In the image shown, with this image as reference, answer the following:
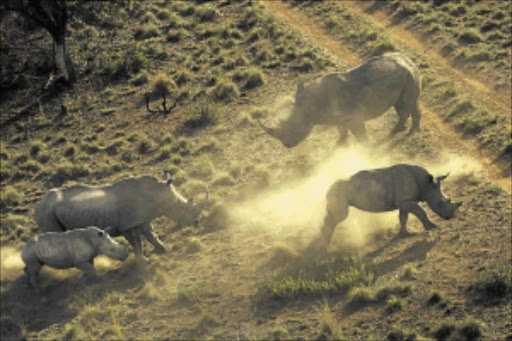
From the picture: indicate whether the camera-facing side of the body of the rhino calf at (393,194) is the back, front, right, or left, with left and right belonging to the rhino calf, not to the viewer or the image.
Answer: right

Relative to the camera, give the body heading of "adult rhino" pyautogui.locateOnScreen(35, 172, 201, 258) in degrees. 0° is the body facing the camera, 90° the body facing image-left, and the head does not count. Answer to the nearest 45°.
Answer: approximately 270°

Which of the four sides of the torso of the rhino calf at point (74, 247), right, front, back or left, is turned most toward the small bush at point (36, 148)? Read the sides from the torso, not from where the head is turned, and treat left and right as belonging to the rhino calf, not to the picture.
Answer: left

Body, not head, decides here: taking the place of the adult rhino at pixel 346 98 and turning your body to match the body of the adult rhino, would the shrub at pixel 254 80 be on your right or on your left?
on your right

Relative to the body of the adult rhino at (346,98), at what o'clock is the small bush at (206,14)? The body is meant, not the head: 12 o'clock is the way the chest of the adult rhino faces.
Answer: The small bush is roughly at 2 o'clock from the adult rhino.

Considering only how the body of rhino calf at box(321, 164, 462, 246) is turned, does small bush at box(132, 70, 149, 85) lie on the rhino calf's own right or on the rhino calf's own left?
on the rhino calf's own left

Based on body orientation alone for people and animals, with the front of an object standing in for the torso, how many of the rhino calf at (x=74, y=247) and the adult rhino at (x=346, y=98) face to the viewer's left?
1

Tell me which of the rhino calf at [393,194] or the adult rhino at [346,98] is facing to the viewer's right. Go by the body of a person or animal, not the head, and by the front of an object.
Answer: the rhino calf

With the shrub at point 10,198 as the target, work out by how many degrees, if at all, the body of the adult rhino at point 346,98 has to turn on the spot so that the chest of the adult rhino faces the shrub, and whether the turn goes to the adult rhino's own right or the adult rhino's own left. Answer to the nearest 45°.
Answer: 0° — it already faces it

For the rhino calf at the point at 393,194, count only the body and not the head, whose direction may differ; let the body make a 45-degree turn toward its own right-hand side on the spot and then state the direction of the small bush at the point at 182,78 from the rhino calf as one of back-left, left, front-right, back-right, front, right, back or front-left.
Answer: back

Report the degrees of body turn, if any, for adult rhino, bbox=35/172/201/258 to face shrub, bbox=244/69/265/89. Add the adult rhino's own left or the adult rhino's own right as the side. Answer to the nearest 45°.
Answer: approximately 45° to the adult rhino's own left

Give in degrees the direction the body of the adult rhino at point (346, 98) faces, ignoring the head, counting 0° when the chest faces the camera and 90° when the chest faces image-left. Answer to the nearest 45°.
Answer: approximately 90°

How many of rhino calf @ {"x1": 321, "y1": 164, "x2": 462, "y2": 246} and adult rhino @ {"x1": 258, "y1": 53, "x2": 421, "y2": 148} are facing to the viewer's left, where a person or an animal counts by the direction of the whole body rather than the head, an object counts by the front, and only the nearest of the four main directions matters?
1

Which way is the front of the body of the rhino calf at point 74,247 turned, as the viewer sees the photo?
to the viewer's right

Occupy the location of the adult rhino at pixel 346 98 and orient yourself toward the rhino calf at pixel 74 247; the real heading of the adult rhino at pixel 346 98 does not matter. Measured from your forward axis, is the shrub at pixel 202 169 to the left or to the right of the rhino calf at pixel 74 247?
right

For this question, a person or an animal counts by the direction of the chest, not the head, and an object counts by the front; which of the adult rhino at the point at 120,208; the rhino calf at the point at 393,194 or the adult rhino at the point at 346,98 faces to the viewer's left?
the adult rhino at the point at 346,98

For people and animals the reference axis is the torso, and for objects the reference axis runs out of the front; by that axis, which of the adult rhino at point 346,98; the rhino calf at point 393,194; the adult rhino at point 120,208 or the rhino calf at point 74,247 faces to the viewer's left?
the adult rhino at point 346,98
